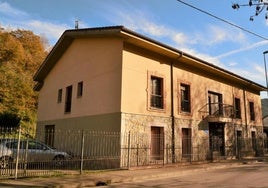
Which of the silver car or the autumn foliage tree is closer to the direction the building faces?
the silver car

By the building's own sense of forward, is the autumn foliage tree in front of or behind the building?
behind

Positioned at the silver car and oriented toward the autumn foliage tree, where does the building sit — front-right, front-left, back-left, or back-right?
front-right
